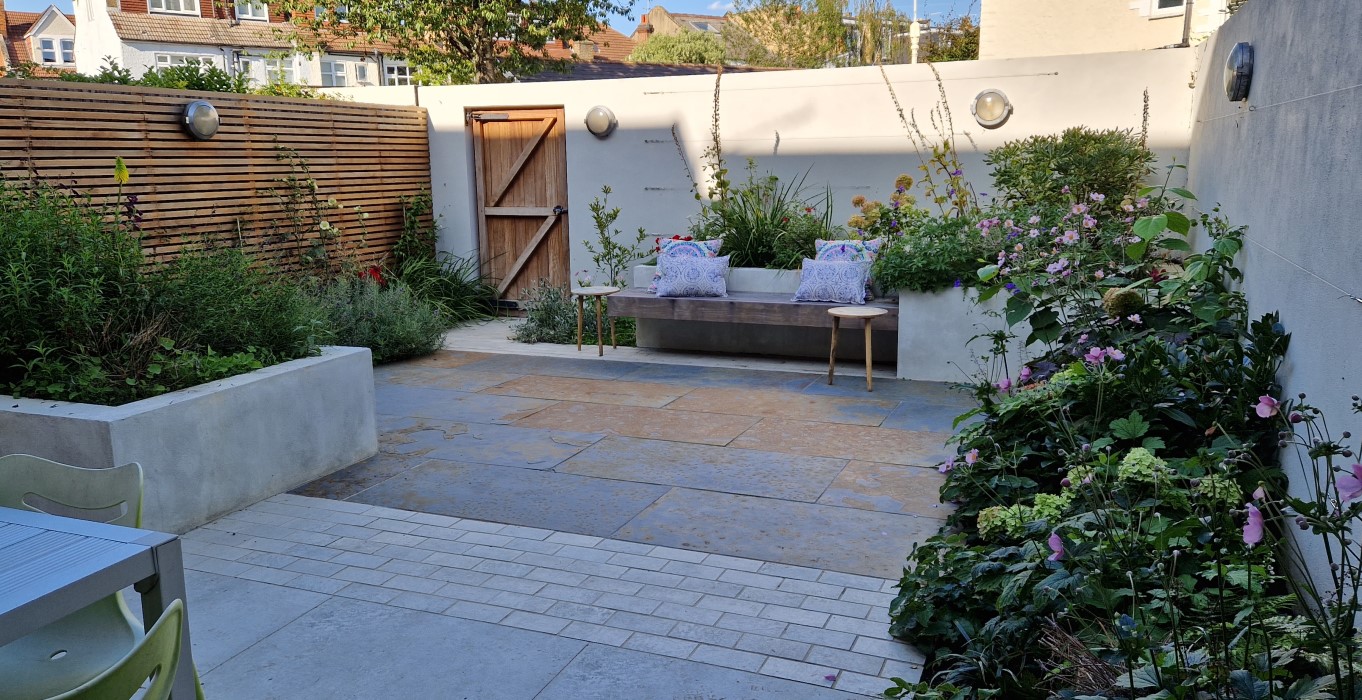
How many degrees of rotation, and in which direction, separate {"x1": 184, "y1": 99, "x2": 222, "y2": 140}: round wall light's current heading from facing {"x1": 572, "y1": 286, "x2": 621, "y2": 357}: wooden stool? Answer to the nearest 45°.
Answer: approximately 45° to its left

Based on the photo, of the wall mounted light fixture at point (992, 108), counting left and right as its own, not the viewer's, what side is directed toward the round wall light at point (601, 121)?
right

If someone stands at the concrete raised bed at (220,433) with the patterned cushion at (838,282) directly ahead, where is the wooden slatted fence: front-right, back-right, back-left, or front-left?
front-left

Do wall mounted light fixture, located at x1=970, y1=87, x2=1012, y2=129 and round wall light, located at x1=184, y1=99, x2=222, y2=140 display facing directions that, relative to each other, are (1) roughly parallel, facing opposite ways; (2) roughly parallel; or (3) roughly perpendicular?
roughly perpendicular

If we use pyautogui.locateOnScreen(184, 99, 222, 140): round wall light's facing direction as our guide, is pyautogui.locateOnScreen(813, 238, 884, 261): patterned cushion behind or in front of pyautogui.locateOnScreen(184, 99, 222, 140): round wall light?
in front

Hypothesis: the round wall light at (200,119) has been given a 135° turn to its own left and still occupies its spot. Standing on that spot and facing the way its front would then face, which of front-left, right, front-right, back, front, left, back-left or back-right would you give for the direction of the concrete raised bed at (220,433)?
back

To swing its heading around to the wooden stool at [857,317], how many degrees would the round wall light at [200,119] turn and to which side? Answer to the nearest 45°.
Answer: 0° — it already faces it

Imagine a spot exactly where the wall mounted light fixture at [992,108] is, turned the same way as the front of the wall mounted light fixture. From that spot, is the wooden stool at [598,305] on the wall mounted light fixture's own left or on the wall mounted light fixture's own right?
on the wall mounted light fixture's own right

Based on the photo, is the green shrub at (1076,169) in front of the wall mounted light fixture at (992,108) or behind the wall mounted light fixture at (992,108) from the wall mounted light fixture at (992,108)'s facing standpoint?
in front

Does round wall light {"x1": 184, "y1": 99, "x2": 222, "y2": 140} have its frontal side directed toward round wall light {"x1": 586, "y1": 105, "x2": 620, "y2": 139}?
no

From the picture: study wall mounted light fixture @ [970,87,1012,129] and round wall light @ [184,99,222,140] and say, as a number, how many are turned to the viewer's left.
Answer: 0

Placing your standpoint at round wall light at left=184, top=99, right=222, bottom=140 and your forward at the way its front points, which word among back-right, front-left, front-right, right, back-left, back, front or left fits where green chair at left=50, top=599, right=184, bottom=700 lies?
front-right

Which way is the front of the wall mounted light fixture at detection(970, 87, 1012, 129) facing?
toward the camera

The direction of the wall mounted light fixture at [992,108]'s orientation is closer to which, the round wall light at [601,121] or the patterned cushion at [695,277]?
the patterned cushion

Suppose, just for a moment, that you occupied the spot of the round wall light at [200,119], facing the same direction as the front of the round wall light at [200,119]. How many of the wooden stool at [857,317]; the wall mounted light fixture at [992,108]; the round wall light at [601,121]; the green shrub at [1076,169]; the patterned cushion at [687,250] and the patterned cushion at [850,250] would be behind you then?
0

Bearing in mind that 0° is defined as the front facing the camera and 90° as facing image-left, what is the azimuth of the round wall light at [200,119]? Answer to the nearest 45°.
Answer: approximately 315°

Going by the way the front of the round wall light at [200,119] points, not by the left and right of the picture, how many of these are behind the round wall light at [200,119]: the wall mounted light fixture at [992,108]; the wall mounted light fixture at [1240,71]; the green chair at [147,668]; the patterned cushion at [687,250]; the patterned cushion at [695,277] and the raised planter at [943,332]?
0
